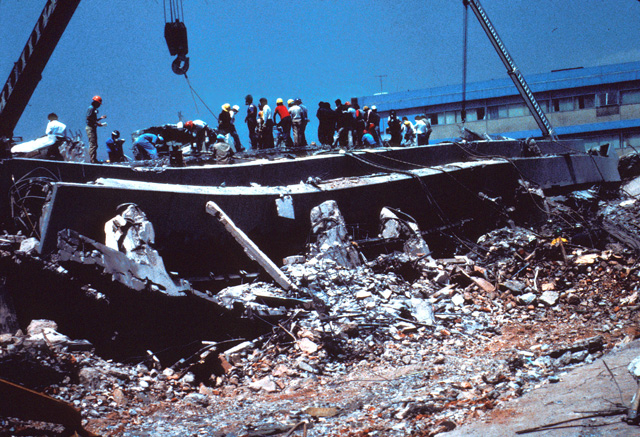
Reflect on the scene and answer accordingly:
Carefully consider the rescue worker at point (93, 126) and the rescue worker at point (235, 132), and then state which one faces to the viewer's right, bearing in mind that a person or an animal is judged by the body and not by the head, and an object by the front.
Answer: the rescue worker at point (93, 126)

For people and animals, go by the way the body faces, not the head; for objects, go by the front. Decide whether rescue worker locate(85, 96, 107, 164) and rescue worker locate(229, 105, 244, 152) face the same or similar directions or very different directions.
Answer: very different directions

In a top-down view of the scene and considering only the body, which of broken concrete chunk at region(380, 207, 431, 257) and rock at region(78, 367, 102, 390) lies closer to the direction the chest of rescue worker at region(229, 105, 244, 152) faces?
the rock

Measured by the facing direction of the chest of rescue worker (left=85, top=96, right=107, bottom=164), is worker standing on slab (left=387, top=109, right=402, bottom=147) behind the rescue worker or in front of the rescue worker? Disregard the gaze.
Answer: in front

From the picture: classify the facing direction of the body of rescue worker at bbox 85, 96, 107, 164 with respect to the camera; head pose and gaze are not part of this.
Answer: to the viewer's right

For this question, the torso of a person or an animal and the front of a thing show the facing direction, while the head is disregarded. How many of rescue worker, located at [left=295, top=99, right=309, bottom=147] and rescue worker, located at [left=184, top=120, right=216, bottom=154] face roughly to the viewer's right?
0

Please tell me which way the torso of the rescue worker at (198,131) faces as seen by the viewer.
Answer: to the viewer's left
